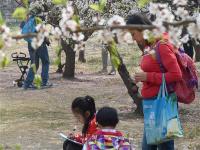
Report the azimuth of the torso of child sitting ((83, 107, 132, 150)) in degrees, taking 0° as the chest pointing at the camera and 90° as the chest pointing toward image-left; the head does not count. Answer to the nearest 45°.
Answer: approximately 180°

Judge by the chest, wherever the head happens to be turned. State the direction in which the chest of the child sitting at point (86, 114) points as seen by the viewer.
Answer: to the viewer's left

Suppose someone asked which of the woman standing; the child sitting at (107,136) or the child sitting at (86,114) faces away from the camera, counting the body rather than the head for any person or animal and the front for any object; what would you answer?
the child sitting at (107,136)

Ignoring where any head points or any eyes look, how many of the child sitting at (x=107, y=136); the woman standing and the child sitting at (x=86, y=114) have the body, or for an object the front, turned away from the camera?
1

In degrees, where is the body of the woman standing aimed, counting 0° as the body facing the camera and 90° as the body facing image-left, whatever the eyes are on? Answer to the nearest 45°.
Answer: approximately 90°

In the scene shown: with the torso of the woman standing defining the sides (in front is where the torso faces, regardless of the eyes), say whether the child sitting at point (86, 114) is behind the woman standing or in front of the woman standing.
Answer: in front

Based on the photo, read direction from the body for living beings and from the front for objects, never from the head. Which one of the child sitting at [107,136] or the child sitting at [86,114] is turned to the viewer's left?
the child sitting at [86,114]

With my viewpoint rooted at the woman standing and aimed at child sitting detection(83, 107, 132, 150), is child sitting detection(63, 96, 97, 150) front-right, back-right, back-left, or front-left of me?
front-right

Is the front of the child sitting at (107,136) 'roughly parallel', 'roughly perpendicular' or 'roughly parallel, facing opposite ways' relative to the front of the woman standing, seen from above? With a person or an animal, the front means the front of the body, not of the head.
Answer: roughly perpendicular

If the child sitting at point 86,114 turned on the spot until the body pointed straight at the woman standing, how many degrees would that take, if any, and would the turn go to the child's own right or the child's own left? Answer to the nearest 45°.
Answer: approximately 135° to the child's own left

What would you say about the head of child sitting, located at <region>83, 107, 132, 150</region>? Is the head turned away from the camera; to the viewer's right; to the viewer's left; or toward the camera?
away from the camera

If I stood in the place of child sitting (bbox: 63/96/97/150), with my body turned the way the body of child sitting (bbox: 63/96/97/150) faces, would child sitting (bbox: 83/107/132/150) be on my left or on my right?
on my left

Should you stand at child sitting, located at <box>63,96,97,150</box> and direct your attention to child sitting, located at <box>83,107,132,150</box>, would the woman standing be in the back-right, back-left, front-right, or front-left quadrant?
front-left

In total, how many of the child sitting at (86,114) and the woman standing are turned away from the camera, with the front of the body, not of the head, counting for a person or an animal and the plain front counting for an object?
0
